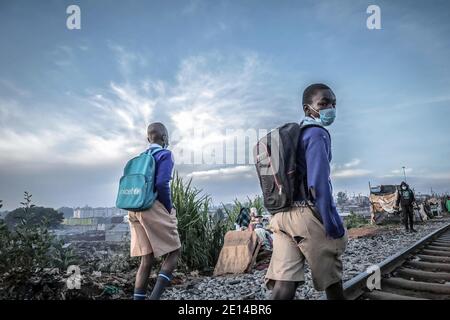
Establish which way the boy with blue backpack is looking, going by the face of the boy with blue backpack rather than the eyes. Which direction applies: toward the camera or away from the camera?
away from the camera

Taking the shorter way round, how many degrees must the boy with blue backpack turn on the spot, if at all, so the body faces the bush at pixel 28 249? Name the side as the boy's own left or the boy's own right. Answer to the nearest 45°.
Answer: approximately 90° to the boy's own left

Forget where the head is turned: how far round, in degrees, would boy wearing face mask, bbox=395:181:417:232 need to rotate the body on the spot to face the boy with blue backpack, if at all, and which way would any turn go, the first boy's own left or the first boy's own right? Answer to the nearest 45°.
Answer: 0° — they already face them

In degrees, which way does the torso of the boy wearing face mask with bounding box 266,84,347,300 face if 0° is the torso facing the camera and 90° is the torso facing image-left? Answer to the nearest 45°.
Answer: approximately 270°

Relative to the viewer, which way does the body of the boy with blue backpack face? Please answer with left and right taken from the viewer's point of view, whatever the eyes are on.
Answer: facing away from the viewer and to the right of the viewer

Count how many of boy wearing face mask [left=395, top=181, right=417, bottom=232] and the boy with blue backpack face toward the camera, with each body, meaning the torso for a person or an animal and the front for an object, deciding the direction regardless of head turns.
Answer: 1
